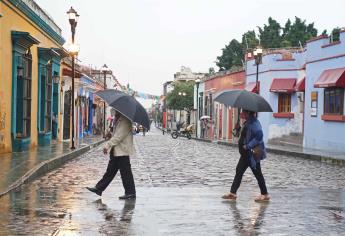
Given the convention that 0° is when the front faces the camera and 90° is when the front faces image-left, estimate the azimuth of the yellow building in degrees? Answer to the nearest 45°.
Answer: approximately 315°

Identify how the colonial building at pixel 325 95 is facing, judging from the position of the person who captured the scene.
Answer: facing the viewer and to the left of the viewer

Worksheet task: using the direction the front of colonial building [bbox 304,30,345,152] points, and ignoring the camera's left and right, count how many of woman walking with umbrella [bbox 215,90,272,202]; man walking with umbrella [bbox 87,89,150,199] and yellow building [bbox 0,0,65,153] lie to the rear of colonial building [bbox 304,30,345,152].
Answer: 0

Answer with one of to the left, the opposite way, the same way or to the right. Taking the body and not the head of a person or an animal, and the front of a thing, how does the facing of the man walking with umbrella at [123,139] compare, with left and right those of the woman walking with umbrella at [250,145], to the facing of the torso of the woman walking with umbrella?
the same way

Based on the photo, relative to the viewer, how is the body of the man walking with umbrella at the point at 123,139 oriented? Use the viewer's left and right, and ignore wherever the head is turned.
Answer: facing to the left of the viewer

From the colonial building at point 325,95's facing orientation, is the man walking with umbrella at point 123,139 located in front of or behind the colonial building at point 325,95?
in front

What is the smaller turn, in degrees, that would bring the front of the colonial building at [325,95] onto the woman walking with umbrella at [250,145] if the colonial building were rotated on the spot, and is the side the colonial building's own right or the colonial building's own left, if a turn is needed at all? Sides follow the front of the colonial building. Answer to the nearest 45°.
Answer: approximately 45° to the colonial building's own left

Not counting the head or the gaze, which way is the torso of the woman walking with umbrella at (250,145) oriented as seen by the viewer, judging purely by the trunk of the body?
to the viewer's left

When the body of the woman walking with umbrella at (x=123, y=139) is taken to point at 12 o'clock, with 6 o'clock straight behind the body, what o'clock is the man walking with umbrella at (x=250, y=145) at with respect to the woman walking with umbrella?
The man walking with umbrella is roughly at 6 o'clock from the woman walking with umbrella.

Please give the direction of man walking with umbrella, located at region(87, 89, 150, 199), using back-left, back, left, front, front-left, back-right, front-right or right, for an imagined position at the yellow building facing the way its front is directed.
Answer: front-right

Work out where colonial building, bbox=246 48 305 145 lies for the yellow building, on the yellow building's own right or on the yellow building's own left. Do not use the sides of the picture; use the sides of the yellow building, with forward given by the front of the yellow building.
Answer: on the yellow building's own left

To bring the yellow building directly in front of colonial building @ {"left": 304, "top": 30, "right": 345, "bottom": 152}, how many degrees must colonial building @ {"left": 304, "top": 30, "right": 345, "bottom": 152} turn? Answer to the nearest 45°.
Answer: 0° — it already faces it

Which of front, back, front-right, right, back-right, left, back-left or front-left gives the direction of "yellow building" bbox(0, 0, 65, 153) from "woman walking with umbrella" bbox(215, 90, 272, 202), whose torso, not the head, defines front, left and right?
front-right
